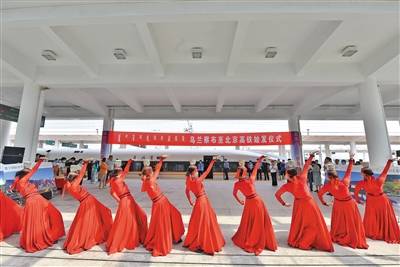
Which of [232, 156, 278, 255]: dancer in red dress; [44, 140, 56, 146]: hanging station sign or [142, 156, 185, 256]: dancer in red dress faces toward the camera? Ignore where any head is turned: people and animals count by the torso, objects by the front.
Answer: the hanging station sign

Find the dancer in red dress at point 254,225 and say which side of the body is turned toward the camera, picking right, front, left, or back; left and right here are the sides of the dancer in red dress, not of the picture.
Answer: back

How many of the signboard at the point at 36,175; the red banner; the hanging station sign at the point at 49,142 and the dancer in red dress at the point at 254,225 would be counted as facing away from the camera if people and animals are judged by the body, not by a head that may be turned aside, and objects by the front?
1

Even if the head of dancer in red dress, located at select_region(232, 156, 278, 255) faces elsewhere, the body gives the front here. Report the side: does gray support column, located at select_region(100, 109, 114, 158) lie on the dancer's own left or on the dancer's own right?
on the dancer's own left

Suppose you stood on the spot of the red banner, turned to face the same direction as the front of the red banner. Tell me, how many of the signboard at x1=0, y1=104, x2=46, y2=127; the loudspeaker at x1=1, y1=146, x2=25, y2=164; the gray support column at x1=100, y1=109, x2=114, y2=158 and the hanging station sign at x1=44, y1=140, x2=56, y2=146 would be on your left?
0

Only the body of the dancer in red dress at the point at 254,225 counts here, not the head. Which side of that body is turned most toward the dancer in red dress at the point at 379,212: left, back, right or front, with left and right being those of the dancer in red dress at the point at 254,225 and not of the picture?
right

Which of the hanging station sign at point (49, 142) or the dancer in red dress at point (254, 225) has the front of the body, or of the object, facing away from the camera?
the dancer in red dress

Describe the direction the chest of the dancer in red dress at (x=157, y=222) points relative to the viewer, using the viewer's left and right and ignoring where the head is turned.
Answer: facing away from the viewer and to the left of the viewer

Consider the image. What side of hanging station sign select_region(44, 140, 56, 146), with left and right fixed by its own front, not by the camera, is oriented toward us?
front

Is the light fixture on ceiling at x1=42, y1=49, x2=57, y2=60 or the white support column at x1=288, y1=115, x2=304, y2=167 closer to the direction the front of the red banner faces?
the light fixture on ceiling

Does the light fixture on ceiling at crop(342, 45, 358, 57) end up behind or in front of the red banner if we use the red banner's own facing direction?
in front

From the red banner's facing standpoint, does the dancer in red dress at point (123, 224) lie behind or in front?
in front

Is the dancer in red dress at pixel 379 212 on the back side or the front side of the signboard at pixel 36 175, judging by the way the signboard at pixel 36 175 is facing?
on the front side

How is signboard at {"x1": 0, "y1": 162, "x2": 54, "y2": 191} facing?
toward the camera

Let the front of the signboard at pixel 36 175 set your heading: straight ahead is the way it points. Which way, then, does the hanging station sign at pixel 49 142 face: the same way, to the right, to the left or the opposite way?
the same way

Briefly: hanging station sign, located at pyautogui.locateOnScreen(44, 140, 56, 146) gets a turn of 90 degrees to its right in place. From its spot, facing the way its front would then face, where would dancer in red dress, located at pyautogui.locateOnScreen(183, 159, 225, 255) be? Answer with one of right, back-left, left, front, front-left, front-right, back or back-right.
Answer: left
